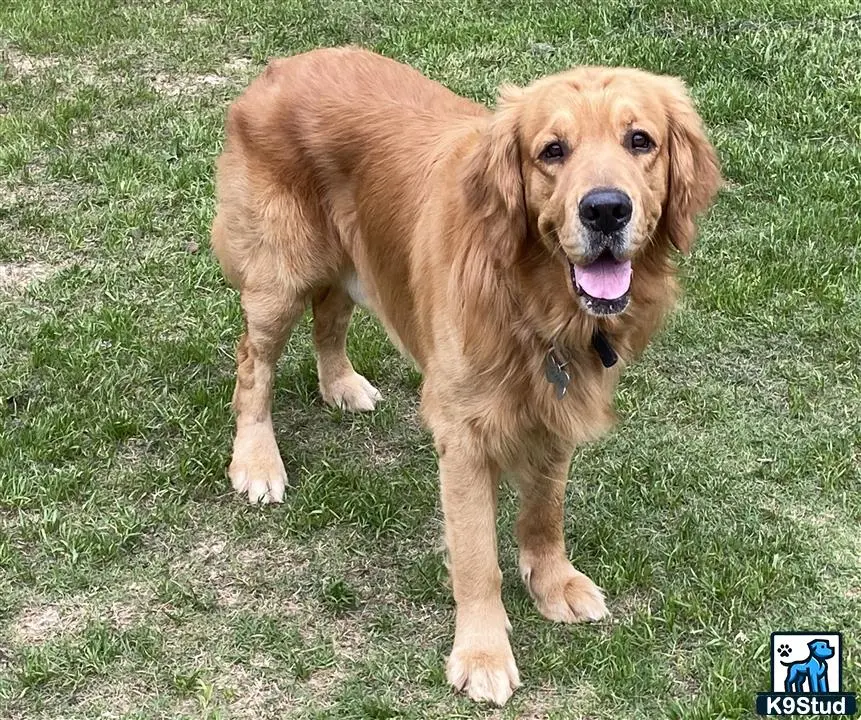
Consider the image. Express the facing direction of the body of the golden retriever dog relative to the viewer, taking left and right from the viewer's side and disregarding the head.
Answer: facing the viewer and to the right of the viewer
